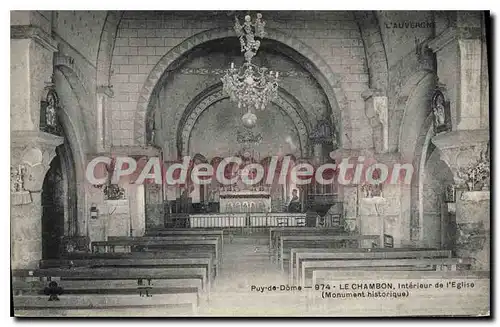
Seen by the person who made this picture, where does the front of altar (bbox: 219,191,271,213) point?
facing the viewer
